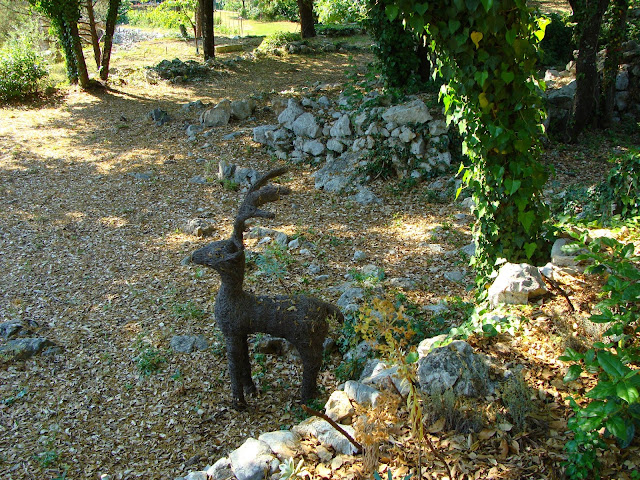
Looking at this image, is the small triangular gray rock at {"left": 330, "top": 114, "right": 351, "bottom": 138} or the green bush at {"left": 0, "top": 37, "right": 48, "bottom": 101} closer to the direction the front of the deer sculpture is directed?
the green bush

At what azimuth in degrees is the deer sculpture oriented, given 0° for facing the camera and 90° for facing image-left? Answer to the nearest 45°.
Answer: approximately 90°

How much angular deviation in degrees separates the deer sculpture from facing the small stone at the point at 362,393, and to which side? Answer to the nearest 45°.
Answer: approximately 135° to its left

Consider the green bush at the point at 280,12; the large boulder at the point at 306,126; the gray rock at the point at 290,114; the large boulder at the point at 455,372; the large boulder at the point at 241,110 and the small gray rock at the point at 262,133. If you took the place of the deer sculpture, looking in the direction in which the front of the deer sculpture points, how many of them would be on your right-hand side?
5

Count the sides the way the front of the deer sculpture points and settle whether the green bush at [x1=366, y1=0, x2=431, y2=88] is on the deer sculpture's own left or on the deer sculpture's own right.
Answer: on the deer sculpture's own right

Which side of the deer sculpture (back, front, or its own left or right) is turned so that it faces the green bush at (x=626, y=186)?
back

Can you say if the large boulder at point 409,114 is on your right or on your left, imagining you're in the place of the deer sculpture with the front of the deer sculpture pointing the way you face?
on your right

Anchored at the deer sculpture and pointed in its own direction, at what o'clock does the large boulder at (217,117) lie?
The large boulder is roughly at 3 o'clock from the deer sculpture.
